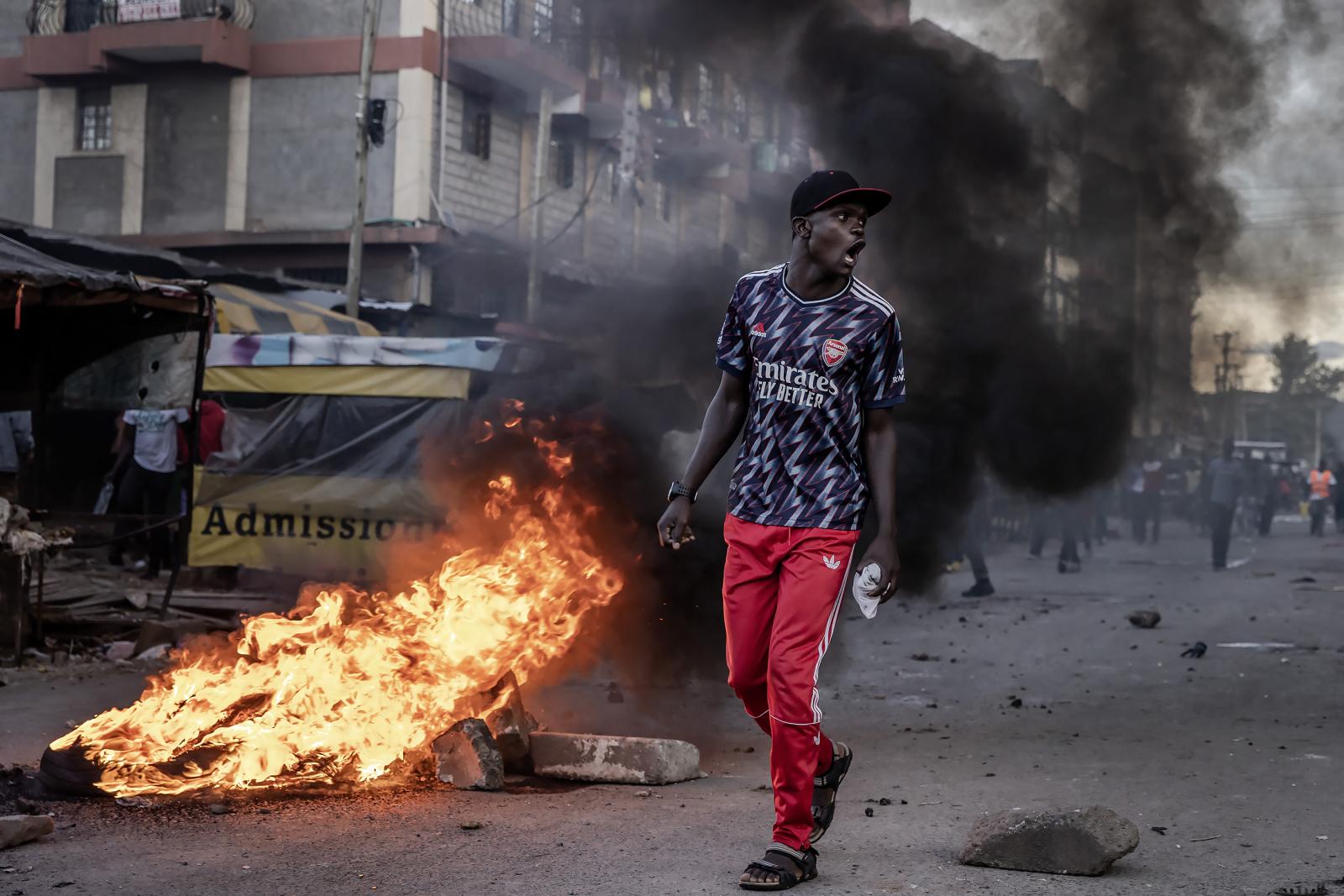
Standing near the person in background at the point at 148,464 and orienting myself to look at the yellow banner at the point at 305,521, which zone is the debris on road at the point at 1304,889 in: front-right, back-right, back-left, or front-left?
front-right

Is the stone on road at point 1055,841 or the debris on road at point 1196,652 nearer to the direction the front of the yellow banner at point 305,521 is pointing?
the stone on road

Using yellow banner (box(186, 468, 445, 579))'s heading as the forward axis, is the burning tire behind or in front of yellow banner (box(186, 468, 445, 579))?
in front

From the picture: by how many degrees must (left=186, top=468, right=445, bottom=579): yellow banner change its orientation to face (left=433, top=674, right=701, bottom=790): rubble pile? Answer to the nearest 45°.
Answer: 0° — it already faces it

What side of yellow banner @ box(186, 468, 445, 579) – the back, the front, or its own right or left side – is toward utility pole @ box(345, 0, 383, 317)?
back

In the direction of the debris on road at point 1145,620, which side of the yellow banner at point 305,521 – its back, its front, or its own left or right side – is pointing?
left

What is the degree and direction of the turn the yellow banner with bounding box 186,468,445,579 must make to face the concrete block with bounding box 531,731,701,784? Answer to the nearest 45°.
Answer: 0° — it already faces it

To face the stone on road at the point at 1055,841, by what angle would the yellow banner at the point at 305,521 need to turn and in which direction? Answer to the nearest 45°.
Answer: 0° — it already faces it

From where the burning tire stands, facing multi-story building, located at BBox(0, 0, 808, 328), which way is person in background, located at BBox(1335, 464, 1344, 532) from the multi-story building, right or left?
right

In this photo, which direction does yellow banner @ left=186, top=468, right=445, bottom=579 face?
toward the camera

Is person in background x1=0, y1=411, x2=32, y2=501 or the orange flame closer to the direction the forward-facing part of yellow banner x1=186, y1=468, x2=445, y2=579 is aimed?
the orange flame

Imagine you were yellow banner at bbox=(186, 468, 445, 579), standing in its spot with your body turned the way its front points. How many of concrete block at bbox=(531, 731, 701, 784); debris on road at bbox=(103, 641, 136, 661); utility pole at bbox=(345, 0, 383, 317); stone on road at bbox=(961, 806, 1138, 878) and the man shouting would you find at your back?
1

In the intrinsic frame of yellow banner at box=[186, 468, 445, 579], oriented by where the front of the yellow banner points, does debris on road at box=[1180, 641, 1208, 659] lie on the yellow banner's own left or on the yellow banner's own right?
on the yellow banner's own left

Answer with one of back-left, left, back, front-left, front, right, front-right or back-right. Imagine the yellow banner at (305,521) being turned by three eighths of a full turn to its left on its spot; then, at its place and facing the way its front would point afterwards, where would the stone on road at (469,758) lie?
back-right

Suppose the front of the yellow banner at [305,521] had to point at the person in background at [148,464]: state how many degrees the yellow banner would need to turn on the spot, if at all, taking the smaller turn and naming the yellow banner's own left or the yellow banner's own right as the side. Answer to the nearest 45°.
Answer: approximately 135° to the yellow banner's own right

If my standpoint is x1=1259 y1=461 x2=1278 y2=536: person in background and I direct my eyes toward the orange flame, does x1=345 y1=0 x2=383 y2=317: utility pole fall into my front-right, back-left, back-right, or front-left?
front-right

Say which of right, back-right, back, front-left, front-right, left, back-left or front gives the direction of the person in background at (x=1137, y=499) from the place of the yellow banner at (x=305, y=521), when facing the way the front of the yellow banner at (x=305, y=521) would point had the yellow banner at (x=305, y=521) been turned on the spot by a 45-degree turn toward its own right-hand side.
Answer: back

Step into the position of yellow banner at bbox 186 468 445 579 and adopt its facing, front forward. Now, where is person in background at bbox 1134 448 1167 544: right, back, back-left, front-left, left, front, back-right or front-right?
back-left
